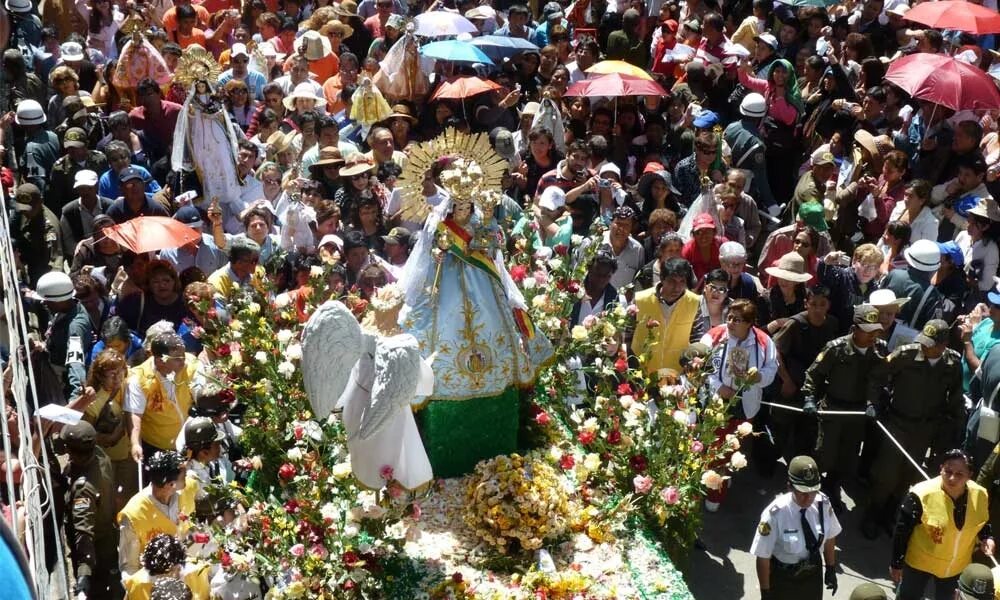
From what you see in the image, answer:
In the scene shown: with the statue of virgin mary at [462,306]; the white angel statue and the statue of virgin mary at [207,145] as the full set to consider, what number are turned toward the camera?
2

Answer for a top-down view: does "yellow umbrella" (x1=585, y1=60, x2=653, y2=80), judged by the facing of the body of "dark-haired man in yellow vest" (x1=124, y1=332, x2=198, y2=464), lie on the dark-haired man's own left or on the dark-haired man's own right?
on the dark-haired man's own left

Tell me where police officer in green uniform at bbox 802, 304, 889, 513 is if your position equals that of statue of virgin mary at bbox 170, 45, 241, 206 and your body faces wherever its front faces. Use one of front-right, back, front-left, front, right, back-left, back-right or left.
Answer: front-left

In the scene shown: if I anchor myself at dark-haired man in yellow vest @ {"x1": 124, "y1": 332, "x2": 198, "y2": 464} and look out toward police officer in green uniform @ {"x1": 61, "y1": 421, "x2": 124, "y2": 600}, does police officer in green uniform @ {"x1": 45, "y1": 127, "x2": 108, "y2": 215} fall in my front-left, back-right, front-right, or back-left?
back-right

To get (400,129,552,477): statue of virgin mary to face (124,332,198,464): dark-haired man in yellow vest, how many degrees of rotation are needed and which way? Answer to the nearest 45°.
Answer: approximately 90° to its right

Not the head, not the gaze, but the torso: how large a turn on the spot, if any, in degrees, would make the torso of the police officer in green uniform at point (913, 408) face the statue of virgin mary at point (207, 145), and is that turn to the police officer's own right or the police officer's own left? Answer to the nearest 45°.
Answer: approximately 90° to the police officer's own right

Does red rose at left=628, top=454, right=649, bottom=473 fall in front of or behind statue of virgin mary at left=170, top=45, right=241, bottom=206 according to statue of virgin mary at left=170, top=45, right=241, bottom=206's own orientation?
in front

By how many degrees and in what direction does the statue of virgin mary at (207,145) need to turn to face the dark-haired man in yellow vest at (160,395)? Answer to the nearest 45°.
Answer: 0° — it already faces them

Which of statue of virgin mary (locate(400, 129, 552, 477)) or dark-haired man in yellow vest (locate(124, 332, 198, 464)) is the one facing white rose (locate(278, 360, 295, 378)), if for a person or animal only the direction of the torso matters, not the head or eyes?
the dark-haired man in yellow vest

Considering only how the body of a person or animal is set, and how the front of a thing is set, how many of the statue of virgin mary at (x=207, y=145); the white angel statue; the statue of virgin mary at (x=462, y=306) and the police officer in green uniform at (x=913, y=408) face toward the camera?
3

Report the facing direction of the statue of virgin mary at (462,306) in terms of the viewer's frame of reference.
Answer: facing the viewer
